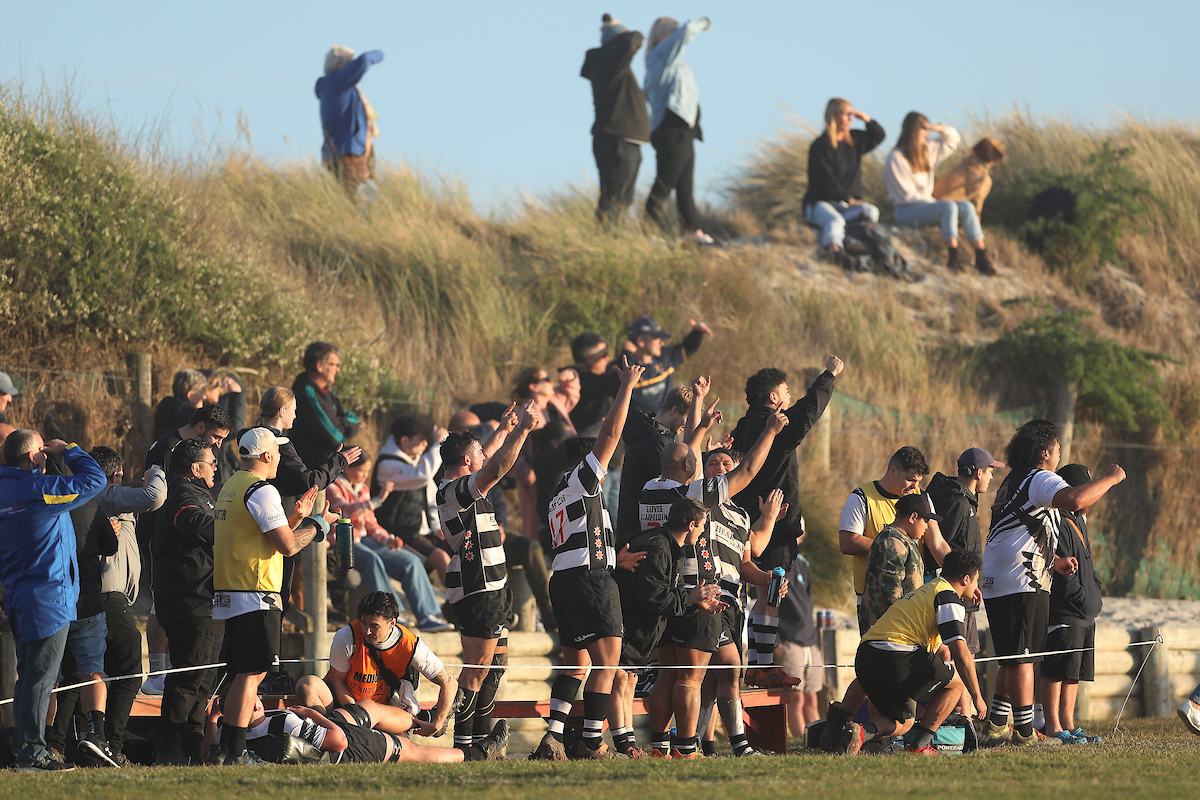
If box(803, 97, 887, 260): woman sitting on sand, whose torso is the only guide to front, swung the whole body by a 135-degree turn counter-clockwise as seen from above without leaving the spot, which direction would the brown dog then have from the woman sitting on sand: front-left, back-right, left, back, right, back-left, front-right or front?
front-right

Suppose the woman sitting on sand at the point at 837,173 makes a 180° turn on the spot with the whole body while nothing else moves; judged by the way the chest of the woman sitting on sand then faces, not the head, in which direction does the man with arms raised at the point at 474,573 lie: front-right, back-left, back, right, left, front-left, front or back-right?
back-left

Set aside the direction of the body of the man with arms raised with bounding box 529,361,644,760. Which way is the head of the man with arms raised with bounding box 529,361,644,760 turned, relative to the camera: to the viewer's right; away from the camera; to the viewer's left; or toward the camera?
away from the camera

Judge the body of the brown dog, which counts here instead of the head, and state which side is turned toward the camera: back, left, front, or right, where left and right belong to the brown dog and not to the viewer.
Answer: right

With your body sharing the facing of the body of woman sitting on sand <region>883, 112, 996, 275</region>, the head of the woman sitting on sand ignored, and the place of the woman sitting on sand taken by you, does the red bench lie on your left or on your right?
on your right

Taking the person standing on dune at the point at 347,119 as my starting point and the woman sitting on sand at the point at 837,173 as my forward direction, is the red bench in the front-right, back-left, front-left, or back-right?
front-right

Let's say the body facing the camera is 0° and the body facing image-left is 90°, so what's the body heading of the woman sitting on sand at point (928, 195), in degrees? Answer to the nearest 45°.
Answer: approximately 315°

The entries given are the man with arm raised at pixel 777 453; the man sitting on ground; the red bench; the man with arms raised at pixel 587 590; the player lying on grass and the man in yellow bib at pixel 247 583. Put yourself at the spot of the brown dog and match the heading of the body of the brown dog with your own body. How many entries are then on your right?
6
